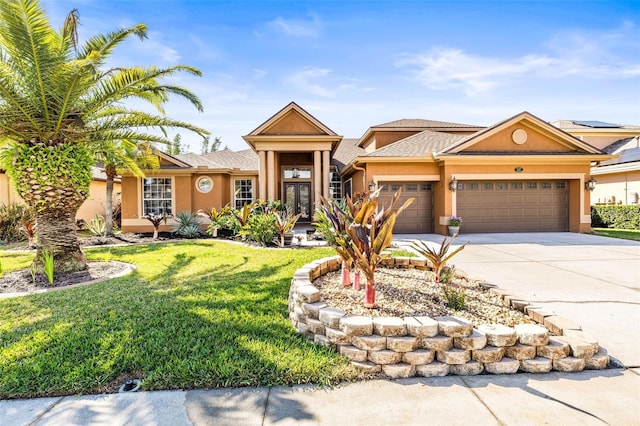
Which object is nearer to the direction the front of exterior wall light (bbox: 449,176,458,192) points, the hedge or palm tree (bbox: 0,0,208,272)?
the palm tree

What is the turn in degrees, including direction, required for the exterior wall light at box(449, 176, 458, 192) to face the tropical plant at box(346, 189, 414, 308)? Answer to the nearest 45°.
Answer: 0° — it already faces it

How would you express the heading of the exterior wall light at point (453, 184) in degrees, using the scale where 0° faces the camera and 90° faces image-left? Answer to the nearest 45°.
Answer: approximately 0°

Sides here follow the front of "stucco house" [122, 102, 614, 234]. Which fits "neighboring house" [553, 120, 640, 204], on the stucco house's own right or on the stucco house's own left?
on the stucco house's own left

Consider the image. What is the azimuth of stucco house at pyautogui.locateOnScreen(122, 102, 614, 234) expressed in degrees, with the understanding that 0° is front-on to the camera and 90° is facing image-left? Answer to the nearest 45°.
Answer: approximately 0°

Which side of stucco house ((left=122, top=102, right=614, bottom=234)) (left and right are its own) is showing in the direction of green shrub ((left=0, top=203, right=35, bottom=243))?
right

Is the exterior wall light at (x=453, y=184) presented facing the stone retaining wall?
yes
